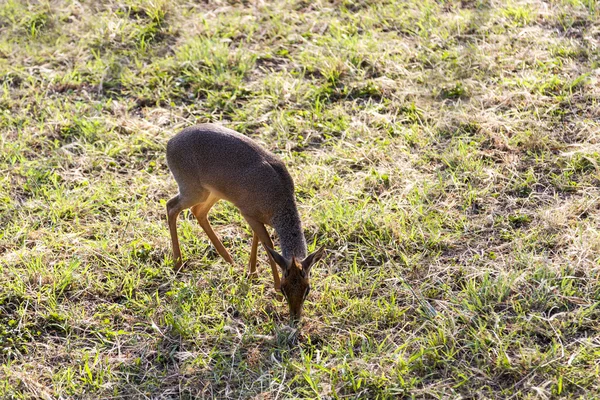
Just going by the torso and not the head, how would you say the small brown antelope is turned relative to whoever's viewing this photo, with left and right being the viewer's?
facing the viewer and to the right of the viewer
